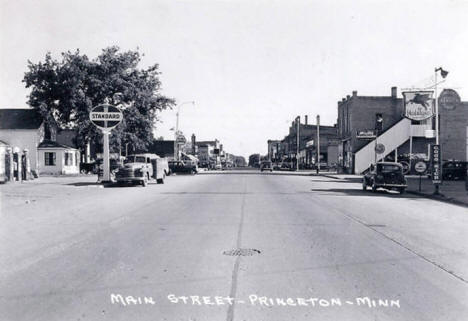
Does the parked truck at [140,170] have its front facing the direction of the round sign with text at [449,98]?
no

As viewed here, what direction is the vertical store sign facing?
toward the camera

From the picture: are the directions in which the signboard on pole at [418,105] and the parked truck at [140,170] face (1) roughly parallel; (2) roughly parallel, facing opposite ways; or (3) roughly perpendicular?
roughly parallel

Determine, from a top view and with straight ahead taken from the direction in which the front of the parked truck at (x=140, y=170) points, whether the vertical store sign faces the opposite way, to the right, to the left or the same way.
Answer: the same way

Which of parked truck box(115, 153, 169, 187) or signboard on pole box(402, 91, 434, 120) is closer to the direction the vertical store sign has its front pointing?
the parked truck

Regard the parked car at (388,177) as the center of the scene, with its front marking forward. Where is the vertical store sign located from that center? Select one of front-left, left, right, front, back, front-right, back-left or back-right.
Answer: back-right

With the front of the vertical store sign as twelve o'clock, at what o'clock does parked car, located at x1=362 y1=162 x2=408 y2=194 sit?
The parked car is roughly at 3 o'clock from the vertical store sign.

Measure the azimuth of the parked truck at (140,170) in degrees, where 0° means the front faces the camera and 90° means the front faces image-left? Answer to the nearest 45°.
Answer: approximately 45°

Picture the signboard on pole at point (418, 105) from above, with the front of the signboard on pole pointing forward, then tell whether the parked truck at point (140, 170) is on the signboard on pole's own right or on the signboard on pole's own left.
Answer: on the signboard on pole's own right

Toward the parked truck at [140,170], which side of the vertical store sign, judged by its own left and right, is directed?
right

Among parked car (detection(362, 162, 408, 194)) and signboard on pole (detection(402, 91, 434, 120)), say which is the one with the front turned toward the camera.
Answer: the signboard on pole

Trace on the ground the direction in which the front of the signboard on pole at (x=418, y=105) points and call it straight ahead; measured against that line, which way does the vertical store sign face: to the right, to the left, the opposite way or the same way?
the same way

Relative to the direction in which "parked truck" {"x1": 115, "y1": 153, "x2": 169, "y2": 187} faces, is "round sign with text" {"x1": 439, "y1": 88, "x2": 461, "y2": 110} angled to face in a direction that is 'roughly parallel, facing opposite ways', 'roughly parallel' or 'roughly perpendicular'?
roughly parallel

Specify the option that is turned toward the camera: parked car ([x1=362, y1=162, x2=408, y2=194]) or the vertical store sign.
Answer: the vertical store sign

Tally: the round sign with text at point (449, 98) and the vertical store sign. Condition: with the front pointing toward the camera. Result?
2
